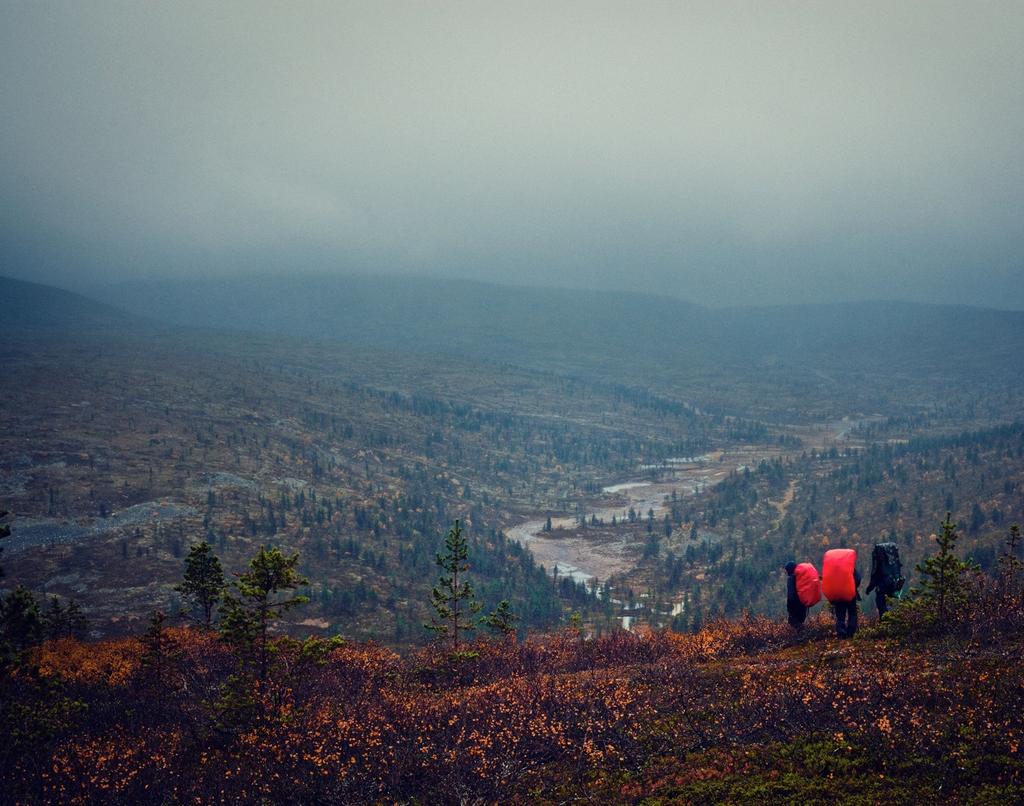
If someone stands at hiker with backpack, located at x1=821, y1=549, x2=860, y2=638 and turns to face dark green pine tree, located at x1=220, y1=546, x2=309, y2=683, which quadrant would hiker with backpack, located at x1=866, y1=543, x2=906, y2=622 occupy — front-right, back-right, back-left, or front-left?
back-right

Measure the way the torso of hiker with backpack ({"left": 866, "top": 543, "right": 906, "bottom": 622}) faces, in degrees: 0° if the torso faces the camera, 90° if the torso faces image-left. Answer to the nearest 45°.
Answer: approximately 180°

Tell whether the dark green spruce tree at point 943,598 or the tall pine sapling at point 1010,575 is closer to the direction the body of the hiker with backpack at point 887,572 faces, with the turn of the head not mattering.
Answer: the tall pine sapling

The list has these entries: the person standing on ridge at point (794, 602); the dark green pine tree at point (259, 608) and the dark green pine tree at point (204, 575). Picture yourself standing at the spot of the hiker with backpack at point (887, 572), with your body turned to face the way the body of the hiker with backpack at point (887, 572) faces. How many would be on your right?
0

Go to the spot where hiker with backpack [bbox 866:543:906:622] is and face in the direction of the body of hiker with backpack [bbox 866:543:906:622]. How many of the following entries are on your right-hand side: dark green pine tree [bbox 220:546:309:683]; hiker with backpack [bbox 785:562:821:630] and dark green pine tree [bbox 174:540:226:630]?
0

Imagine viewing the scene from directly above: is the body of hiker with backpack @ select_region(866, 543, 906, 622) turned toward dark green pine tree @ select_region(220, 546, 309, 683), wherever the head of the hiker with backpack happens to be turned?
no

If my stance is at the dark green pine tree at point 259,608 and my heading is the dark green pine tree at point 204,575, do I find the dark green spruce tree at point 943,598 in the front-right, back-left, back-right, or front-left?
back-right

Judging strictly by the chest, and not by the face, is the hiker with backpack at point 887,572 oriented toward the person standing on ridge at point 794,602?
no

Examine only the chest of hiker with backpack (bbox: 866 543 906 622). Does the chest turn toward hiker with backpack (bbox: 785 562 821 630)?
no
